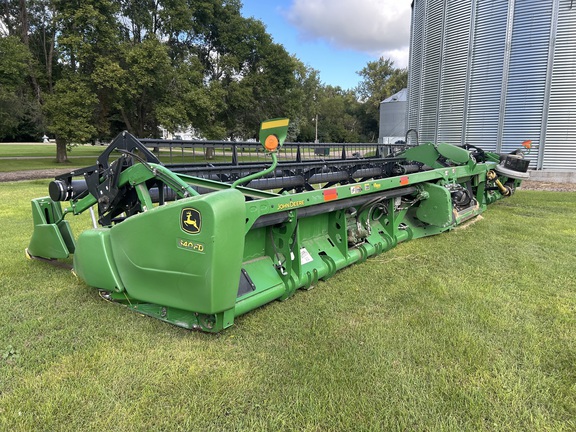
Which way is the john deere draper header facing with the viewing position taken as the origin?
facing away from the viewer and to the left of the viewer
